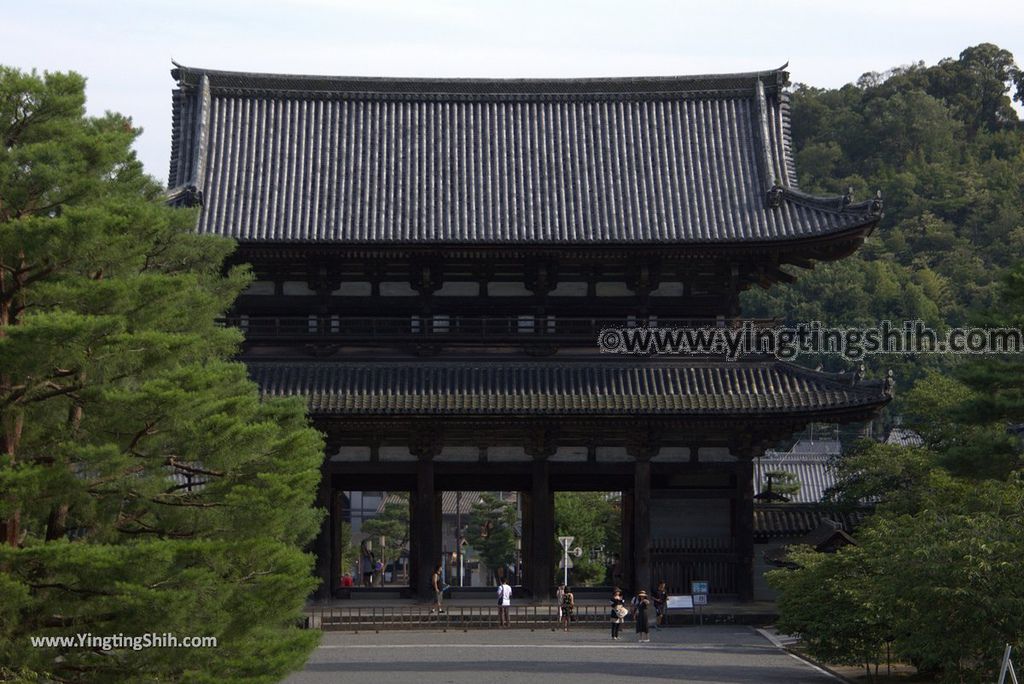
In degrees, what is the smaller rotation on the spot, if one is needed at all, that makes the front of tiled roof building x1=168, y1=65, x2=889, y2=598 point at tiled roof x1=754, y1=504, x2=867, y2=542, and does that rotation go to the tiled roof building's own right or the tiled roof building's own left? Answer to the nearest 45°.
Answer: approximately 90° to the tiled roof building's own left

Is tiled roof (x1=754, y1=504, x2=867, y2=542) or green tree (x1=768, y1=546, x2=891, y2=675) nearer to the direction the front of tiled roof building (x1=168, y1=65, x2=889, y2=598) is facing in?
the green tree

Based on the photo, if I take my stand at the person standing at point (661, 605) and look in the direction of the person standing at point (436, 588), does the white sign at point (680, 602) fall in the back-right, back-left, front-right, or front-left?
back-right

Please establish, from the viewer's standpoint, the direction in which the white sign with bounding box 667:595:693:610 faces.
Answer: facing the viewer

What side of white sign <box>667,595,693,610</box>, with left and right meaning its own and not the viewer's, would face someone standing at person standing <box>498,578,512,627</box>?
right

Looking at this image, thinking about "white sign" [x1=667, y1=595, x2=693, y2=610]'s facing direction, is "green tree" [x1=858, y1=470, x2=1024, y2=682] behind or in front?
in front

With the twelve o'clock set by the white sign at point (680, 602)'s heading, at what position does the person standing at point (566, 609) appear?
The person standing is roughly at 2 o'clock from the white sign.

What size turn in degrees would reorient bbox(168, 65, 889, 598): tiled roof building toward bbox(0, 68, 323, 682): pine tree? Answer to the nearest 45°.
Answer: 0° — it already faces it
